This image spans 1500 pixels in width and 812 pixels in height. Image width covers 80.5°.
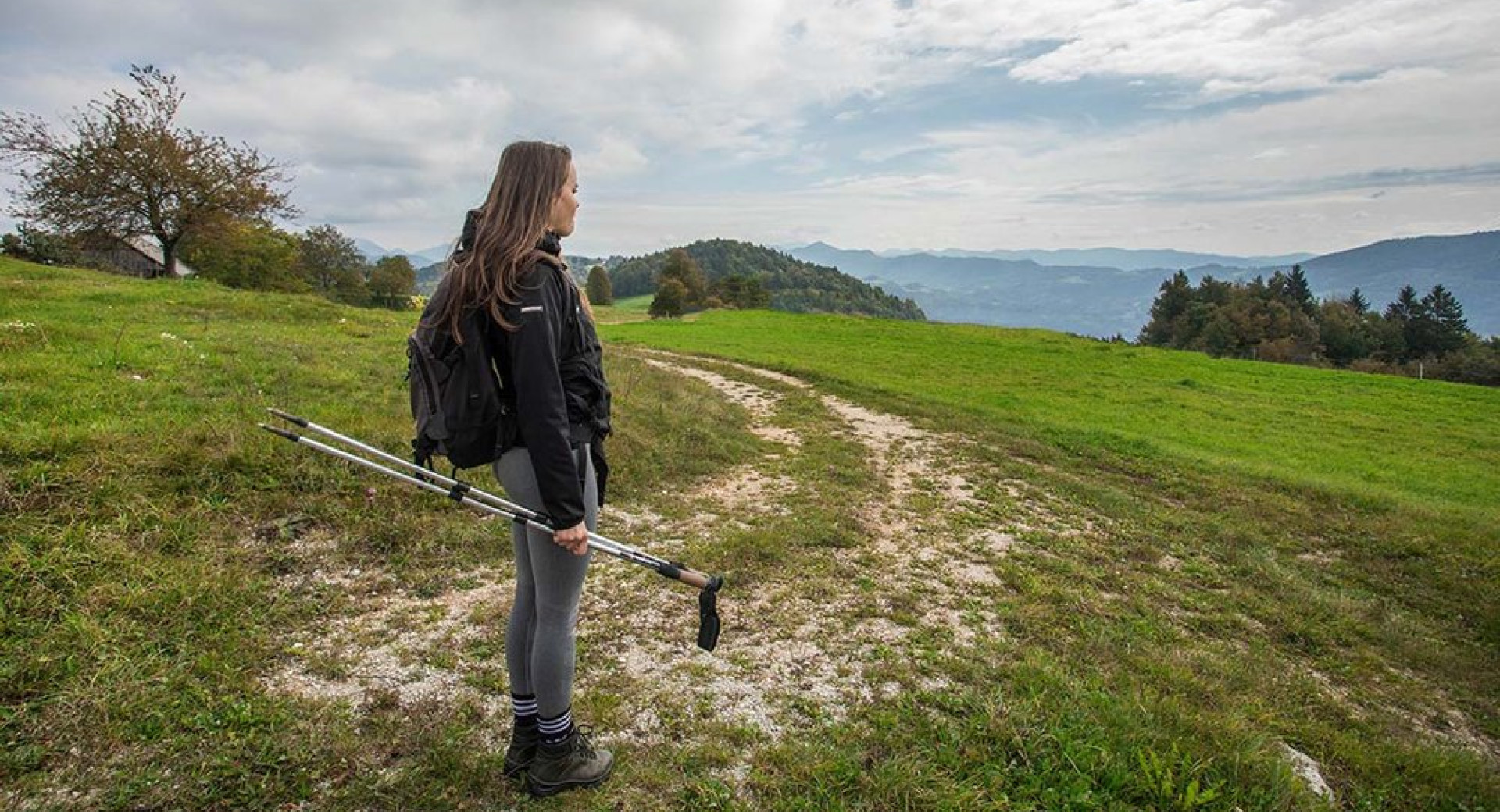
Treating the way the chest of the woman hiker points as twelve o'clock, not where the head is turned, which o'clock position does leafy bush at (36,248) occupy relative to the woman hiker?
The leafy bush is roughly at 8 o'clock from the woman hiker.

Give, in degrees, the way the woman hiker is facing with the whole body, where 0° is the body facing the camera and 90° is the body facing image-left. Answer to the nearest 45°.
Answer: approximately 270°
